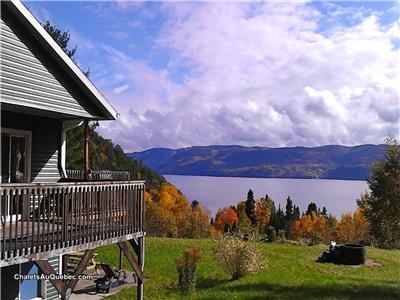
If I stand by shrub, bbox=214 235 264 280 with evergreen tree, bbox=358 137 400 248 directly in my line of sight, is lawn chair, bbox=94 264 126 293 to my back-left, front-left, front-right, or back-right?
back-left

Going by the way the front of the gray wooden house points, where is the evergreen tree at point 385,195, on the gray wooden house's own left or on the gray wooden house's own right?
on the gray wooden house's own left

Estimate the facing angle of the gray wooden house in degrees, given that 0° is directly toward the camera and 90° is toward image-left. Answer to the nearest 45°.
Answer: approximately 315°

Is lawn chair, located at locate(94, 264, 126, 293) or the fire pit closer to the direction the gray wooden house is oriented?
the fire pit
